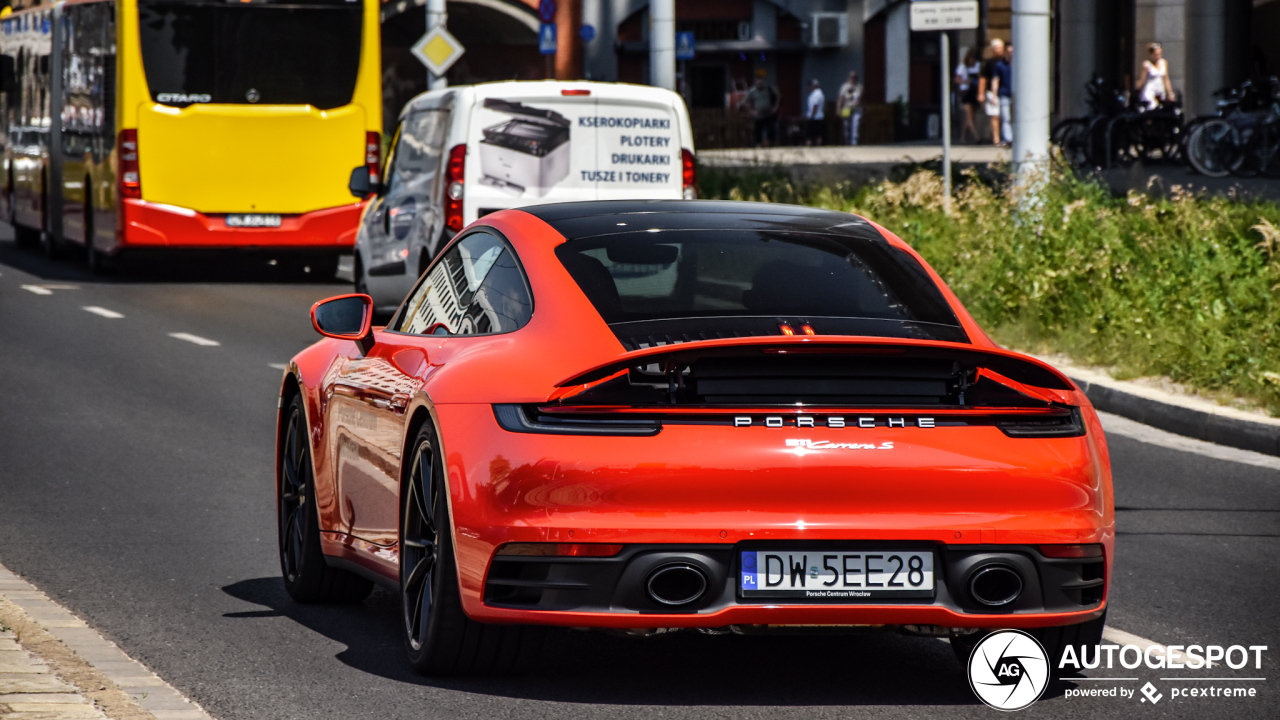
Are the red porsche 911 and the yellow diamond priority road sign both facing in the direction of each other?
yes

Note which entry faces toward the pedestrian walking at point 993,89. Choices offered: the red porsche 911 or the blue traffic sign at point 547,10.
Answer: the red porsche 911

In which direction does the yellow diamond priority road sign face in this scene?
toward the camera

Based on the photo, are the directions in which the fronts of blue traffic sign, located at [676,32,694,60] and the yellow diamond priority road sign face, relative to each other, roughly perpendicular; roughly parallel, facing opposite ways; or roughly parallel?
roughly parallel

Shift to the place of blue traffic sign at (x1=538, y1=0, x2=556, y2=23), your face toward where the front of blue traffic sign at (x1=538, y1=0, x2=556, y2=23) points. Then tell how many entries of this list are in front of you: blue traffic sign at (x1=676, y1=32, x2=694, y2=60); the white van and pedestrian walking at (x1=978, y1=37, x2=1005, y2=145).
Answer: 1

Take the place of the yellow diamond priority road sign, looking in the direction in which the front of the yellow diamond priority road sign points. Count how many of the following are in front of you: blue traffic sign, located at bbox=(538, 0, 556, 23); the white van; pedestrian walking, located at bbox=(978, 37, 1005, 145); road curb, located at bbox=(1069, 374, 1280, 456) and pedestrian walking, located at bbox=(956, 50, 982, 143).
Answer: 2

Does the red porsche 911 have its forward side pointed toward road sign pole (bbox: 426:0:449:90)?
yes

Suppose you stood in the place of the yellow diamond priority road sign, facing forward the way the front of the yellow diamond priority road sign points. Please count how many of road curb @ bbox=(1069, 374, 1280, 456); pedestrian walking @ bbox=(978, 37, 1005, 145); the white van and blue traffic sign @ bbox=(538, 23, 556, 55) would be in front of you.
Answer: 2

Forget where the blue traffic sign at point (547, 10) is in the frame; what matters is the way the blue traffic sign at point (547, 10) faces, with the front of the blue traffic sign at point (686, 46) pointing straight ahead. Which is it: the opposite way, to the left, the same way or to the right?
the same way

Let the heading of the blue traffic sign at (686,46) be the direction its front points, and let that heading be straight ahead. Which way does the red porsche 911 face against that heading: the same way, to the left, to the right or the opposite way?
the opposite way

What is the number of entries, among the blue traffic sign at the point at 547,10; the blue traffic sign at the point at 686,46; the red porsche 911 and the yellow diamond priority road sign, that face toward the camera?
3

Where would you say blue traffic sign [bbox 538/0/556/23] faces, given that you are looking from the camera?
facing the viewer

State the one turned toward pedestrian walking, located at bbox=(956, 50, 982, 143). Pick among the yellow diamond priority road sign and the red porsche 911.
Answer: the red porsche 911

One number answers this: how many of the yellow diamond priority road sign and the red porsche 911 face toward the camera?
1

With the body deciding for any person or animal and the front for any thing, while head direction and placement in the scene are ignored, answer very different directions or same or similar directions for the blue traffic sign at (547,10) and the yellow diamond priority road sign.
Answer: same or similar directions

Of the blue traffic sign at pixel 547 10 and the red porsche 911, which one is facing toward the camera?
the blue traffic sign

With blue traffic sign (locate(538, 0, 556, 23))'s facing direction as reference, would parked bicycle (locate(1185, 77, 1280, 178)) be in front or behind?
in front

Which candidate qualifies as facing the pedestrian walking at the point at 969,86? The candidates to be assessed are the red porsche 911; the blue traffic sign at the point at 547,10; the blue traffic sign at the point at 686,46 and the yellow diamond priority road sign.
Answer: the red porsche 911

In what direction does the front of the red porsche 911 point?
away from the camera

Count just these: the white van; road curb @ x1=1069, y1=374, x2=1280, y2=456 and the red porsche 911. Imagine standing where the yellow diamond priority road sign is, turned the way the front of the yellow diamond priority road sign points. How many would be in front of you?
3
